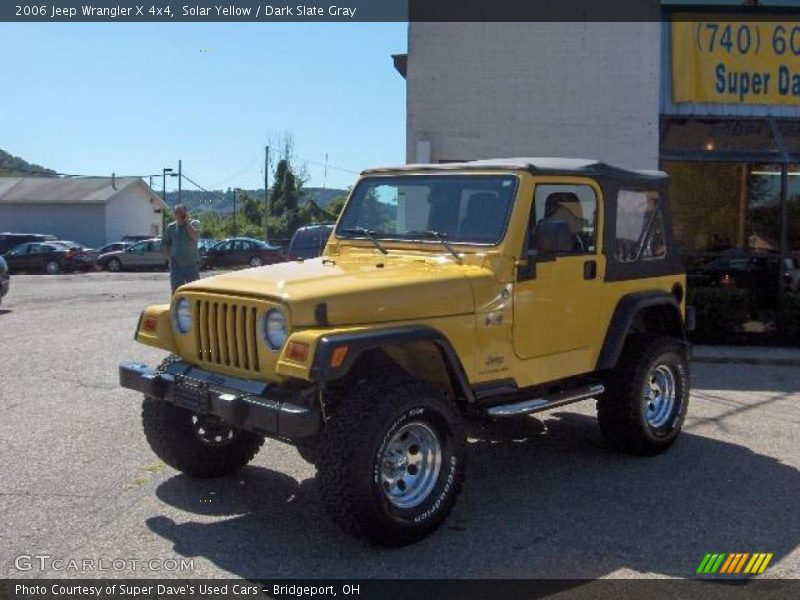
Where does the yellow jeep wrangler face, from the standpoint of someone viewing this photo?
facing the viewer and to the left of the viewer

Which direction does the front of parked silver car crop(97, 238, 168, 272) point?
to the viewer's left

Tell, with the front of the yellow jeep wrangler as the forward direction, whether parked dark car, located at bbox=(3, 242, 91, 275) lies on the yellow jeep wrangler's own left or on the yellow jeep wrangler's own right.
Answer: on the yellow jeep wrangler's own right

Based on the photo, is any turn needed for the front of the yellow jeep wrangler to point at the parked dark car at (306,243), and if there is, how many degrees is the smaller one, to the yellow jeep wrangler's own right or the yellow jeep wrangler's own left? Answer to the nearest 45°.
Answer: approximately 135° to the yellow jeep wrangler's own right

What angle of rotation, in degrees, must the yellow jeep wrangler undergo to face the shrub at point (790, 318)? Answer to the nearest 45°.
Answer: approximately 180°

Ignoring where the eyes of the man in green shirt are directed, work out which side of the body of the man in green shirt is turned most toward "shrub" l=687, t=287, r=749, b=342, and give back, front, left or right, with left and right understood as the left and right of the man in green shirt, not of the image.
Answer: left

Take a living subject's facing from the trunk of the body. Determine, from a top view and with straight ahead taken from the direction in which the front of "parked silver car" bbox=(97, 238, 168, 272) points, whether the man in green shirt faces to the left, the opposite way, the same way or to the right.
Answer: to the left

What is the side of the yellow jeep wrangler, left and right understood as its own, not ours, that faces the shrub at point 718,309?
back

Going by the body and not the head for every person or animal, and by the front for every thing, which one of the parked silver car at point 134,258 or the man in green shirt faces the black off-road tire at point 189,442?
the man in green shirt

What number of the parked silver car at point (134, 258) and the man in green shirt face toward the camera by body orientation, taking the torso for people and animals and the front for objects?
1

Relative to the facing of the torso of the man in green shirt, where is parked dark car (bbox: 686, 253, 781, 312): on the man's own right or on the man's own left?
on the man's own left

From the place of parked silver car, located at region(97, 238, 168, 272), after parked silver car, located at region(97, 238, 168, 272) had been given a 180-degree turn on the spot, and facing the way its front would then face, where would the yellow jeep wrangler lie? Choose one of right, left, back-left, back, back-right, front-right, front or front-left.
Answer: right

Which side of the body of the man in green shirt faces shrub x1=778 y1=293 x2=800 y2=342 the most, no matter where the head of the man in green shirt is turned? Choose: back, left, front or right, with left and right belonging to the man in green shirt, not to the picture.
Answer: left

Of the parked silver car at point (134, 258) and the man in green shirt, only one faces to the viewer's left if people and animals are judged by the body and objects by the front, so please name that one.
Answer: the parked silver car

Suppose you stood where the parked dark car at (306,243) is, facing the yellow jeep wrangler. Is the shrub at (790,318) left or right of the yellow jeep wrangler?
left
